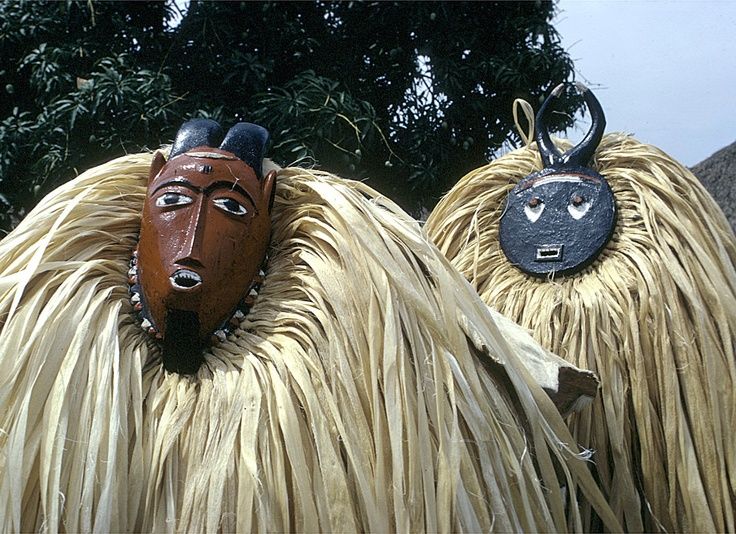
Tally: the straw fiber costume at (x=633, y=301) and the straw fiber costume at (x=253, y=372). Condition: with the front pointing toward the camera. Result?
2

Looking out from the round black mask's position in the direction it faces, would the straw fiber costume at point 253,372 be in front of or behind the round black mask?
in front

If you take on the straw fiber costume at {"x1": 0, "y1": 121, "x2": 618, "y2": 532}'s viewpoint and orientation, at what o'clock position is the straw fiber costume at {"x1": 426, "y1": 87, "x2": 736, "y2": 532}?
the straw fiber costume at {"x1": 426, "y1": 87, "x2": 736, "y2": 532} is roughly at 8 o'clock from the straw fiber costume at {"x1": 0, "y1": 121, "x2": 618, "y2": 532}.

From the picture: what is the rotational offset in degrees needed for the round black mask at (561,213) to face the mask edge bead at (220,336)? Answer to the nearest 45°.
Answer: approximately 45° to its right

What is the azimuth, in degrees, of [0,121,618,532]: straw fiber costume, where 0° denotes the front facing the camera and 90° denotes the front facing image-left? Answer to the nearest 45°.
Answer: approximately 0°

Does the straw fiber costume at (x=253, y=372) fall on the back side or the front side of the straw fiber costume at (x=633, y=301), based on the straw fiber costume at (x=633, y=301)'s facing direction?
on the front side

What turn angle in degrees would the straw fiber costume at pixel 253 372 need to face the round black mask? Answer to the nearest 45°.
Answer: approximately 135° to its left

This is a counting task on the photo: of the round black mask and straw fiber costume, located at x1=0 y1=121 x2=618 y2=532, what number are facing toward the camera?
2
